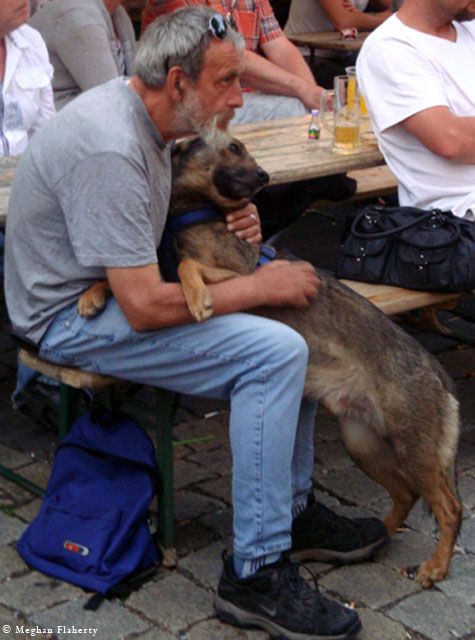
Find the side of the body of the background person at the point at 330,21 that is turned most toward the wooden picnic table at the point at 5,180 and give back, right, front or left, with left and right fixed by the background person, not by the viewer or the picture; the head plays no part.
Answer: right

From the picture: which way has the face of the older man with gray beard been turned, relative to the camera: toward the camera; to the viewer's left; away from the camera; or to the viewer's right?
to the viewer's right

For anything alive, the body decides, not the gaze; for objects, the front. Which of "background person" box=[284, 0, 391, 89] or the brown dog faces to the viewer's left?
the brown dog

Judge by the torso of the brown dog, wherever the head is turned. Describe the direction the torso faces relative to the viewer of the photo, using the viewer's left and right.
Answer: facing to the left of the viewer

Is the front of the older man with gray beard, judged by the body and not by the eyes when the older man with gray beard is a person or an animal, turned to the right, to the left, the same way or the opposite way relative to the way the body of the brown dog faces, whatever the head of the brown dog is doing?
the opposite way

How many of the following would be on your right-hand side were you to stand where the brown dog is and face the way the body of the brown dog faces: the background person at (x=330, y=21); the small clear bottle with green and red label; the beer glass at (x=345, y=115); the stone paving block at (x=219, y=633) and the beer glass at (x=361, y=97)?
4

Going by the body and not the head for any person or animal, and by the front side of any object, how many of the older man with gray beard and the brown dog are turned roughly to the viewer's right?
1

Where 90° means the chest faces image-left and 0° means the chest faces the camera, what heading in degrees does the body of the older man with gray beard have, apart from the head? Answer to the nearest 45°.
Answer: approximately 270°

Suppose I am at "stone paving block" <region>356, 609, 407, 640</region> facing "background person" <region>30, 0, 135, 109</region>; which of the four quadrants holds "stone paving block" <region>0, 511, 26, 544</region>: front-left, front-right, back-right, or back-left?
front-left

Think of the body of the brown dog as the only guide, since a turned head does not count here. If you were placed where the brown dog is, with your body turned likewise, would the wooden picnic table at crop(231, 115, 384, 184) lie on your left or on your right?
on your right

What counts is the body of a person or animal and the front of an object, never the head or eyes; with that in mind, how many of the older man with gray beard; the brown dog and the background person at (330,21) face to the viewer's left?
1
